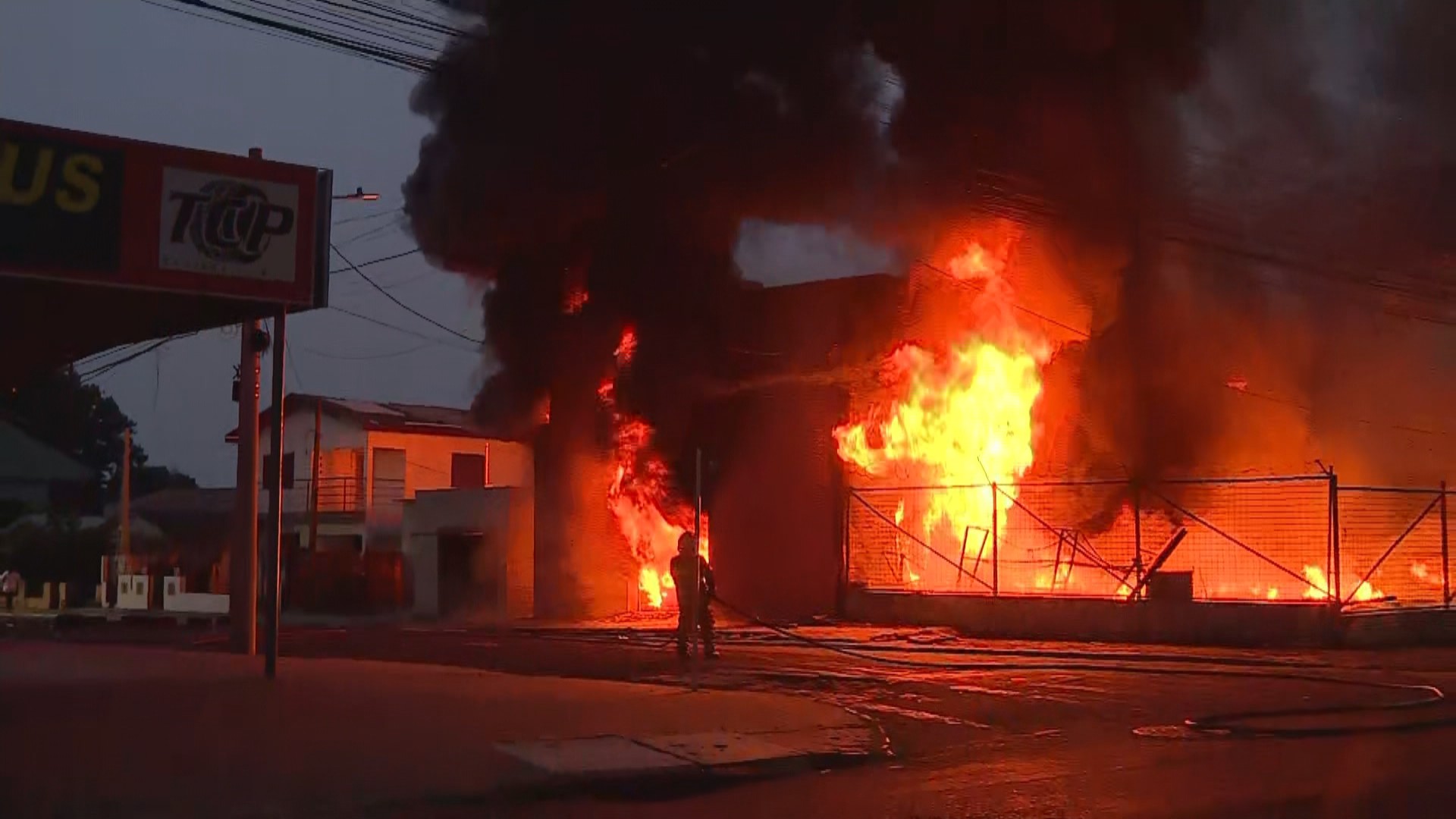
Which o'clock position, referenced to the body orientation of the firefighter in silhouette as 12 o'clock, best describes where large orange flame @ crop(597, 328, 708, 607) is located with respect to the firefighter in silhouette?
The large orange flame is roughly at 12 o'clock from the firefighter in silhouette.

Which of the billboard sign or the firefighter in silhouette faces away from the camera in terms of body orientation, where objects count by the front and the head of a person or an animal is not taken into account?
the firefighter in silhouette

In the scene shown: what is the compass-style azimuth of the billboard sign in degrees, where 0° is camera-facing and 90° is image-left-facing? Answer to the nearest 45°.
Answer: approximately 315°

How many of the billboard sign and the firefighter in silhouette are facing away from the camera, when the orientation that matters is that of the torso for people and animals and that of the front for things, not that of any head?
1

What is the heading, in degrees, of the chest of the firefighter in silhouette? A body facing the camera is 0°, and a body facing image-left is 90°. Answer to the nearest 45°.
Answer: approximately 180°

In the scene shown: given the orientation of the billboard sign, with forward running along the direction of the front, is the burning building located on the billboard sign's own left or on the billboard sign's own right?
on the billboard sign's own left

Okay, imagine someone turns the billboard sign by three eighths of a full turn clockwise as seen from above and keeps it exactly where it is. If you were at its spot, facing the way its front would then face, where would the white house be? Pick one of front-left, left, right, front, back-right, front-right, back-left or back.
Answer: right

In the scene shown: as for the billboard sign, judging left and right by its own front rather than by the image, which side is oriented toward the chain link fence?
left

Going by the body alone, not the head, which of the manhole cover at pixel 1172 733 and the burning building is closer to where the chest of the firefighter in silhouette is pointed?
the burning building

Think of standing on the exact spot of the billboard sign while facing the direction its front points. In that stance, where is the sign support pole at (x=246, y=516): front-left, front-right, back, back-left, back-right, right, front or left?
back-left

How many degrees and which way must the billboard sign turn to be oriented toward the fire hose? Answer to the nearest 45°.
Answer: approximately 45° to its left
